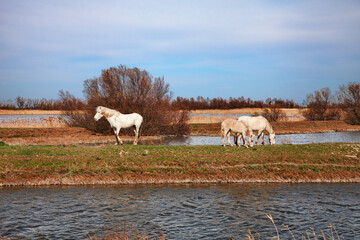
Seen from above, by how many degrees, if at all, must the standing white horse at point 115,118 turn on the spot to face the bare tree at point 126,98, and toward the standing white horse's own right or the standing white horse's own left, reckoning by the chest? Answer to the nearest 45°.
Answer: approximately 90° to the standing white horse's own right

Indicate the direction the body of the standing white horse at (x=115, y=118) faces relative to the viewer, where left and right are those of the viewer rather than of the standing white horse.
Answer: facing to the left of the viewer
